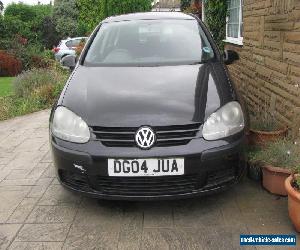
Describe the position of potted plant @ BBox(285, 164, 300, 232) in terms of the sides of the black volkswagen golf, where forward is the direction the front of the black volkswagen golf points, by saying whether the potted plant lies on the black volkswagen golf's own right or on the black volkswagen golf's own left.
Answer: on the black volkswagen golf's own left

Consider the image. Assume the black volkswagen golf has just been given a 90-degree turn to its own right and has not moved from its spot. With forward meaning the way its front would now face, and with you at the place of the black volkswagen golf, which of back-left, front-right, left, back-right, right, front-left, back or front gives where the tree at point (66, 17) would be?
right

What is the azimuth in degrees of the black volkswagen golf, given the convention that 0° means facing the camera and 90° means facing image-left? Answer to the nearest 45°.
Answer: approximately 0°

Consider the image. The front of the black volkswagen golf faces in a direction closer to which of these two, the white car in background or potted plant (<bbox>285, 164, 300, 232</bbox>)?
the potted plant

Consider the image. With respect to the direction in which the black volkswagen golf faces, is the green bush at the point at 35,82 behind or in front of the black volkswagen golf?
behind

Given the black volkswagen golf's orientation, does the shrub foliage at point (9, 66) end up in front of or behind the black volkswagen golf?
behind

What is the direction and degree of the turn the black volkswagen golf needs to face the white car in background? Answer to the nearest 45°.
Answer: approximately 180°

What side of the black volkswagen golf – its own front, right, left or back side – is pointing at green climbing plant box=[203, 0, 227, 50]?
back

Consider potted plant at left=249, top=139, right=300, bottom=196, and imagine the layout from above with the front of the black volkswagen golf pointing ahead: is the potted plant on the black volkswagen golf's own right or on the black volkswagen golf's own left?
on the black volkswagen golf's own left
